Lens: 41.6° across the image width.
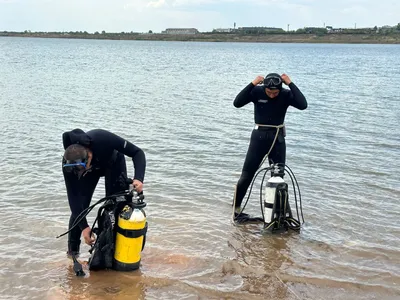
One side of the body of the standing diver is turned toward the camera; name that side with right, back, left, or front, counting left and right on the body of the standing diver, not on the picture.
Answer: front

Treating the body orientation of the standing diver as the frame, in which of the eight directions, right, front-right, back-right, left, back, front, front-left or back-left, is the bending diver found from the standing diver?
front-right

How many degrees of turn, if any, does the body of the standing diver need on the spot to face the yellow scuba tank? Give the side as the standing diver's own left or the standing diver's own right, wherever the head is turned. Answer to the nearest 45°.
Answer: approximately 45° to the standing diver's own right
